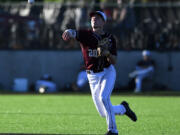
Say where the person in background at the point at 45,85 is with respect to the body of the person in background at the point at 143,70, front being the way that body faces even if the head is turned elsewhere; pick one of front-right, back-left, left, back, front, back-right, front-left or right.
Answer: front-right

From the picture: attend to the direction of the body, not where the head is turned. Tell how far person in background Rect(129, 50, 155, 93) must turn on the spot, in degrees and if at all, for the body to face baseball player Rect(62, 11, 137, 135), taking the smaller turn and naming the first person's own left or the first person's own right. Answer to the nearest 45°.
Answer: approximately 45° to the first person's own left

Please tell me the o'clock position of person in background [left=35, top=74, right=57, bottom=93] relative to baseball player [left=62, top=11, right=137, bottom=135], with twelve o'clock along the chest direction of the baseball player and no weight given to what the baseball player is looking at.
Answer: The person in background is roughly at 4 o'clock from the baseball player.

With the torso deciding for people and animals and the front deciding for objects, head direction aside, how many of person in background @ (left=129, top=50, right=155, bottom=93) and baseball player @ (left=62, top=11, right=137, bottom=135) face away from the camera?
0

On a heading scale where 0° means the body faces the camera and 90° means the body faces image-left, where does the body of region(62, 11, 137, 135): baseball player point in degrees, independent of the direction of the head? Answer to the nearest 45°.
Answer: approximately 45°

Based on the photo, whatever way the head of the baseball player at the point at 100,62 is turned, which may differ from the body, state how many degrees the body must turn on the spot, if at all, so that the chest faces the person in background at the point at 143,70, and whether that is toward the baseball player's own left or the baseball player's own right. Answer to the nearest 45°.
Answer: approximately 135° to the baseball player's own right

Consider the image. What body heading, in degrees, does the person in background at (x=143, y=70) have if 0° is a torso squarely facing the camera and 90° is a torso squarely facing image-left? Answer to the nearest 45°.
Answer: approximately 45°
